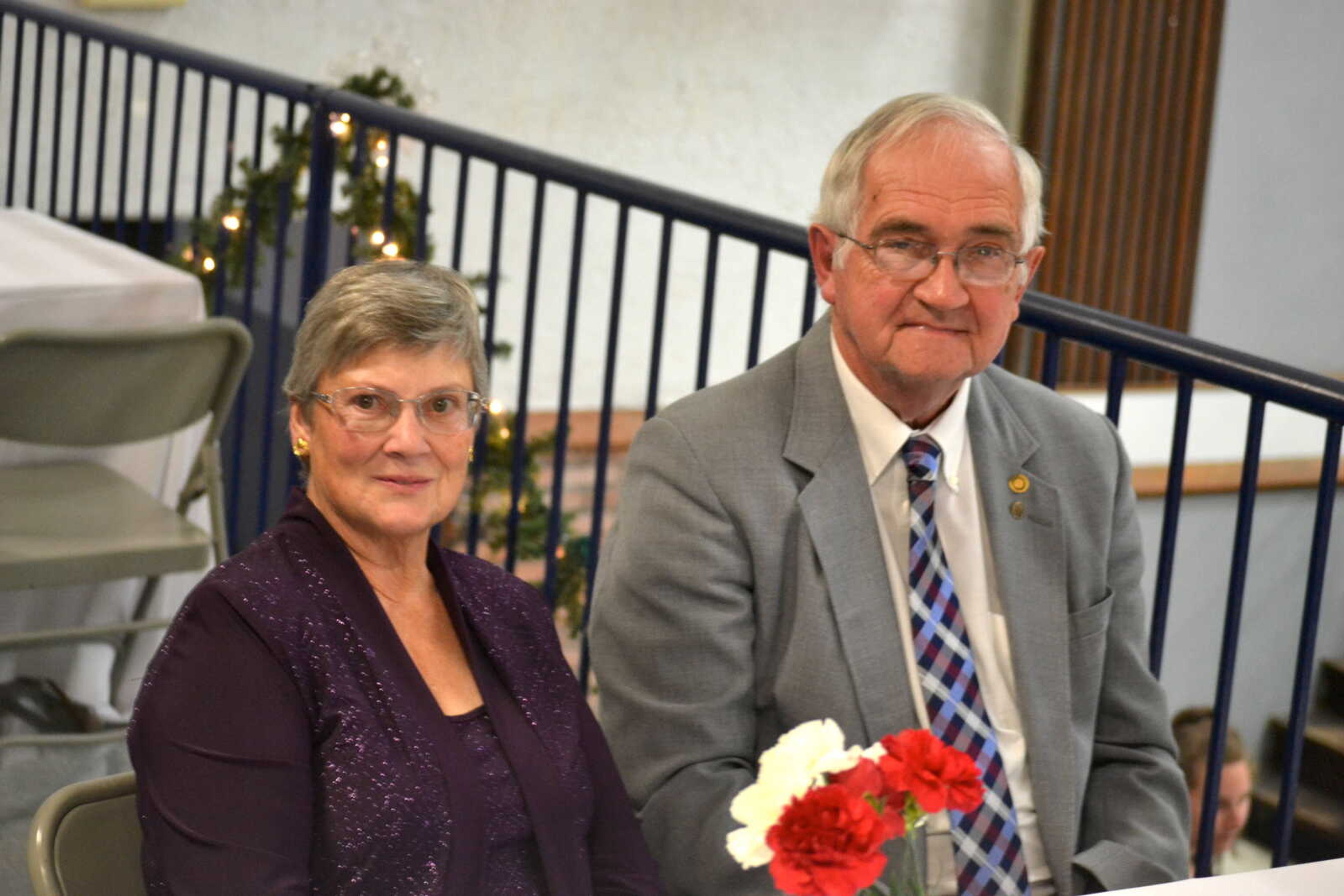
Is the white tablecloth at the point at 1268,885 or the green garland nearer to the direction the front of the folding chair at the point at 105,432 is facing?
the white tablecloth

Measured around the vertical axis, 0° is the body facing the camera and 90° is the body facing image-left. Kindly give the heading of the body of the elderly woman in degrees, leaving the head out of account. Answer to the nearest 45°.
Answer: approximately 315°

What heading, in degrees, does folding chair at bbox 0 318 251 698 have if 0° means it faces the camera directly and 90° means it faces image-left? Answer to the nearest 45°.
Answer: approximately 0°

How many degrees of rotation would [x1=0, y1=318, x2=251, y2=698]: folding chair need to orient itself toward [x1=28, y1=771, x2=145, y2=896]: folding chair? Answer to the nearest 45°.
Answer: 0° — it already faces it

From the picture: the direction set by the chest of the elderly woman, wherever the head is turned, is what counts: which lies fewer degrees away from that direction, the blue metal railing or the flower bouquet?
the flower bouquet
